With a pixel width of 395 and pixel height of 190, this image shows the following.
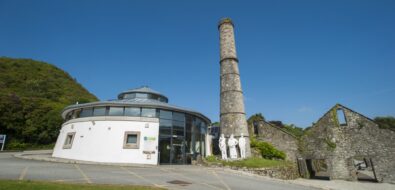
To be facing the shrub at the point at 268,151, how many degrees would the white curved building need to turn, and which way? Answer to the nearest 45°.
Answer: approximately 45° to its left

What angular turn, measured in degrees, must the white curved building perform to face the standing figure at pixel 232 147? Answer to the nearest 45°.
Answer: approximately 45° to its left

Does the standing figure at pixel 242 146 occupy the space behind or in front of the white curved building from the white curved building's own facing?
in front

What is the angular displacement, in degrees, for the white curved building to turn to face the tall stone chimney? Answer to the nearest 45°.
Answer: approximately 45° to its left

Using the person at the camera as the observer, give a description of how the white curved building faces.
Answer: facing the viewer and to the right of the viewer

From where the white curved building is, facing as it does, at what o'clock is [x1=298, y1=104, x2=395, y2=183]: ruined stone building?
The ruined stone building is roughly at 11 o'clock from the white curved building.

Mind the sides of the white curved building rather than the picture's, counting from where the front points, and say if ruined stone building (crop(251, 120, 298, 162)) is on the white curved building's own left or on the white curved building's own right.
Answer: on the white curved building's own left

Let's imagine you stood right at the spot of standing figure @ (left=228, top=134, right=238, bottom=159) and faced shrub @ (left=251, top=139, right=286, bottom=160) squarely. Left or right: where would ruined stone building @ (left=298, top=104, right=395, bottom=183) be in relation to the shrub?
right
